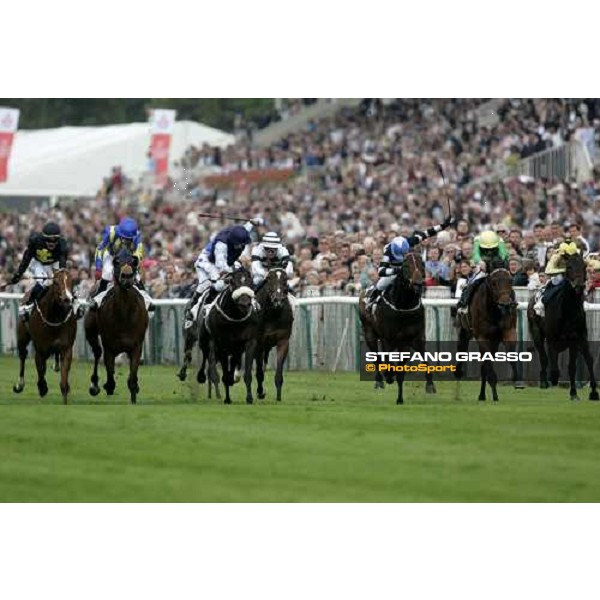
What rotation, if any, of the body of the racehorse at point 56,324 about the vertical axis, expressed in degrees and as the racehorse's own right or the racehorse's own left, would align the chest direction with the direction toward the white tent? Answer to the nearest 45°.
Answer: approximately 135° to the racehorse's own left

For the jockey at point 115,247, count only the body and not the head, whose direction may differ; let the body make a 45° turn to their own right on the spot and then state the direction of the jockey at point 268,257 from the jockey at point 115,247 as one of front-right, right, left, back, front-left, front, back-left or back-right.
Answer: back-left

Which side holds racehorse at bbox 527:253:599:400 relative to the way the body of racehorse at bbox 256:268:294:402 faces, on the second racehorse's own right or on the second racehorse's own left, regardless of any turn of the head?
on the second racehorse's own left

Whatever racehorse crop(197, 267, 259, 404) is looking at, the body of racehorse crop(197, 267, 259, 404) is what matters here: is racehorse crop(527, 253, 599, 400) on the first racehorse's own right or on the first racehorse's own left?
on the first racehorse's own left

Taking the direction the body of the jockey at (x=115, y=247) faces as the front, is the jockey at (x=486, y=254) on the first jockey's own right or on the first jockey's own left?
on the first jockey's own left

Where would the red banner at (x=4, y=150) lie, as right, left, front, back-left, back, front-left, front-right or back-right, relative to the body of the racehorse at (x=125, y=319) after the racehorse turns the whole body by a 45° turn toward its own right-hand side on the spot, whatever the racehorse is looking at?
back-right

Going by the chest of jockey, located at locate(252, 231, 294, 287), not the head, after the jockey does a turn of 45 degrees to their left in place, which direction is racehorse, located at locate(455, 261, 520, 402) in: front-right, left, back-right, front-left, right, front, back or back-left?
front-left

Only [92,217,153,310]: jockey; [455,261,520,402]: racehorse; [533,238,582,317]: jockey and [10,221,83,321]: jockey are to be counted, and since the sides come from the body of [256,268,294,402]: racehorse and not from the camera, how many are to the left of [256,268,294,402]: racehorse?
2

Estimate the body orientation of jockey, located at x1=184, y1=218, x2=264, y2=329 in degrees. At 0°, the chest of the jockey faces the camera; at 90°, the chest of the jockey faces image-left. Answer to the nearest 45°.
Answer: approximately 315°

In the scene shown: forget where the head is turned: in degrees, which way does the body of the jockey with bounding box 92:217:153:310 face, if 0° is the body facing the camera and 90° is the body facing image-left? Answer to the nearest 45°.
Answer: approximately 0°

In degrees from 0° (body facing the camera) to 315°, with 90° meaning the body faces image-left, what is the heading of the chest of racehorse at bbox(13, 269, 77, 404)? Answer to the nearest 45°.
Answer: approximately 315°

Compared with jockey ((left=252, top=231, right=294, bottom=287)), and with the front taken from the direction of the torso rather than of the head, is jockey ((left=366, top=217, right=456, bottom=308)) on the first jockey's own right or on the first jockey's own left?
on the first jockey's own left

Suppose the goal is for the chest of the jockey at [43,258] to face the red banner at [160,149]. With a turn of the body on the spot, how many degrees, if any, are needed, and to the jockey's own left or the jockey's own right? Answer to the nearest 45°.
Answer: approximately 180°
